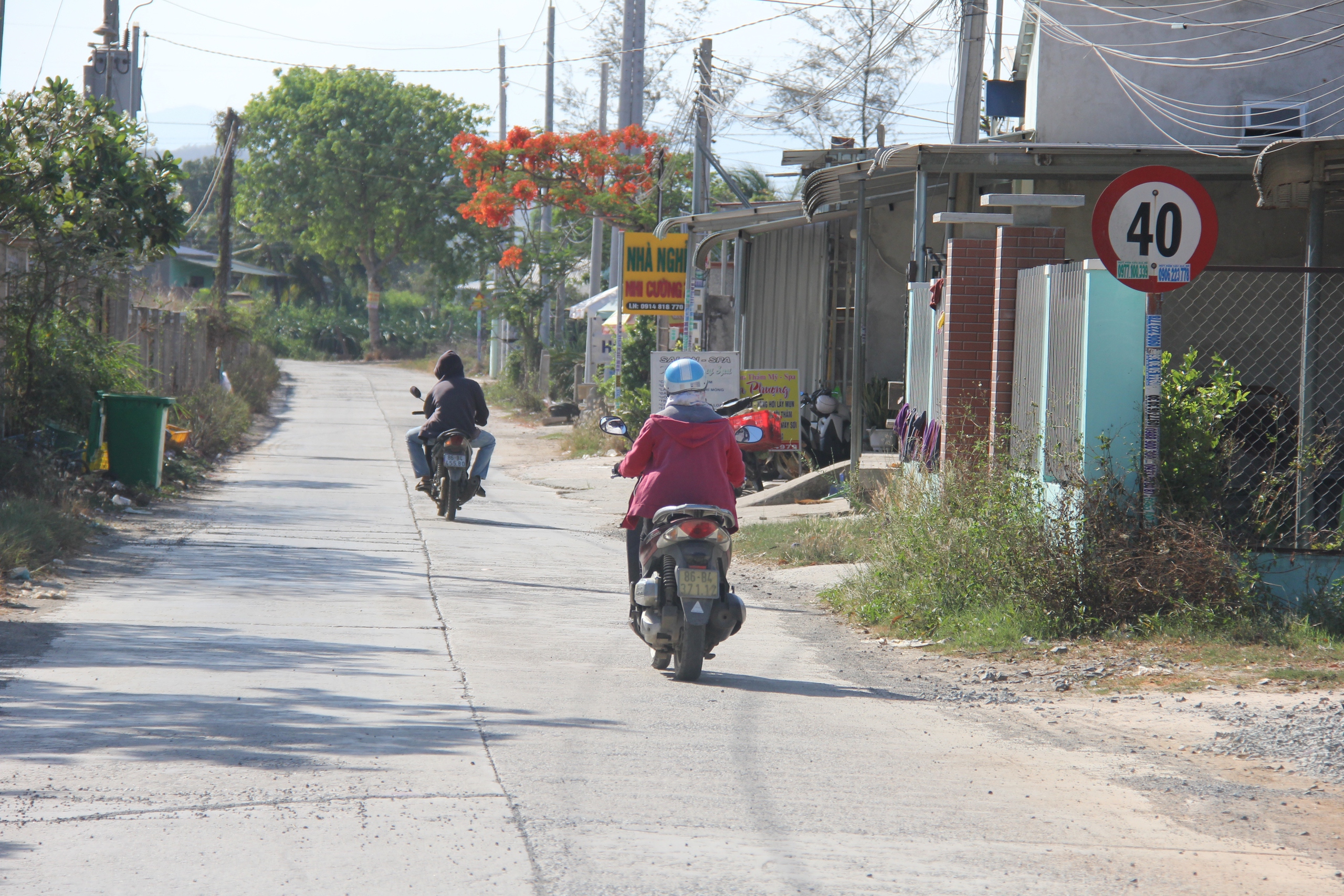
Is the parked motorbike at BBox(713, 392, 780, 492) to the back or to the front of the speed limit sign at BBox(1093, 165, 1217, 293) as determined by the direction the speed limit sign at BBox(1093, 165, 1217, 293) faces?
to the back

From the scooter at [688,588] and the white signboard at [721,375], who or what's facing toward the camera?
the white signboard

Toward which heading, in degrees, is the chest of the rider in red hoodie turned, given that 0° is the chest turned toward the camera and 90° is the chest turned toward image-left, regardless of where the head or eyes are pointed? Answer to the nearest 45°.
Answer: approximately 180°

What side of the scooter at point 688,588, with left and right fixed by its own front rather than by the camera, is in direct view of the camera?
back

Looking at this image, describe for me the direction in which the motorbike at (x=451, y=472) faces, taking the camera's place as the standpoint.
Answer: facing away from the viewer

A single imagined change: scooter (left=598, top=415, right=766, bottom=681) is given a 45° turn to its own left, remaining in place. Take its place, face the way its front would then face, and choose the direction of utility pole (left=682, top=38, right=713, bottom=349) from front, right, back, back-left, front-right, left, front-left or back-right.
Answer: front-right

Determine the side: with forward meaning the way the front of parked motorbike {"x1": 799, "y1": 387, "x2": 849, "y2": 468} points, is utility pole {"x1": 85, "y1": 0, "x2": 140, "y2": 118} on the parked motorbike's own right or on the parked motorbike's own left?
on the parked motorbike's own right

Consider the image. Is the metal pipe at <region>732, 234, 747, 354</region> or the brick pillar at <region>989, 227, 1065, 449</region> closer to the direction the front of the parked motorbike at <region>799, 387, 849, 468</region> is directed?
the brick pillar

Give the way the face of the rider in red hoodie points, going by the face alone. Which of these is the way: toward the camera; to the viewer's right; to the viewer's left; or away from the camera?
away from the camera

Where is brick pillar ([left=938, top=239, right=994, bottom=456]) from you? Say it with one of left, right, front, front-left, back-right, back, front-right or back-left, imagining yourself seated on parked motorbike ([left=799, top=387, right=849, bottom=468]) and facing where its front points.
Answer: front-left

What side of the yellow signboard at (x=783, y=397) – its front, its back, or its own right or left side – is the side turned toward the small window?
left

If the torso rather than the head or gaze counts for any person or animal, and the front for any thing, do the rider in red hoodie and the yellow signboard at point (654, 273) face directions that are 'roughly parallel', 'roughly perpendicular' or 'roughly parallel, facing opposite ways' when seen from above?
roughly parallel, facing opposite ways

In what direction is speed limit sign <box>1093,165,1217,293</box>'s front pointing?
toward the camera
